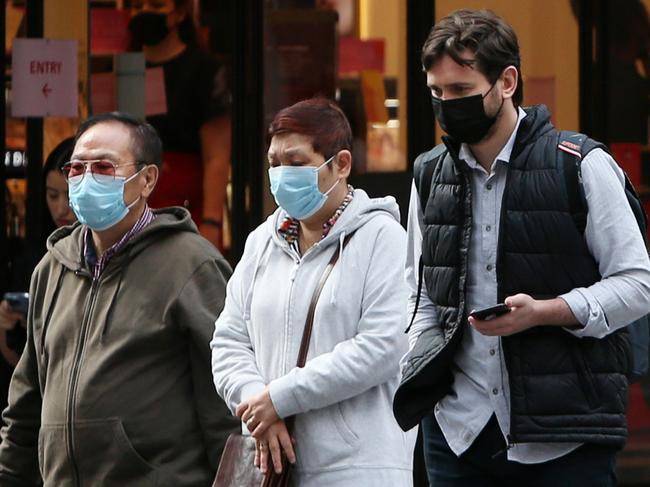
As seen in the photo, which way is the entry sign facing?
toward the camera

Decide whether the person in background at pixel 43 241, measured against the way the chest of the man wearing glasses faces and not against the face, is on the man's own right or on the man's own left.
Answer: on the man's own right

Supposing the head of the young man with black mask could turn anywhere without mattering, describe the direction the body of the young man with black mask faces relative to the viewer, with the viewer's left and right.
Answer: facing the viewer and to the left of the viewer

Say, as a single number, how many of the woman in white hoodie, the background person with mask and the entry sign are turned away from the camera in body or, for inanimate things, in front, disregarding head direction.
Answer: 0

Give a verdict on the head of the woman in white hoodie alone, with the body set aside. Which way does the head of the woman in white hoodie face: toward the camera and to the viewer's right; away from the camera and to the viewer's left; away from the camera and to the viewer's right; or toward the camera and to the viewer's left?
toward the camera and to the viewer's left

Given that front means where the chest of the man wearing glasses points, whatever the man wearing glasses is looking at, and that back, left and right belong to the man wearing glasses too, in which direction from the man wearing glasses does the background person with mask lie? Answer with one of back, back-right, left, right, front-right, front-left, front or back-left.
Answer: back-right

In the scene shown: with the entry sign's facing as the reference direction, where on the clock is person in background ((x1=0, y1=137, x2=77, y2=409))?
The person in background is roughly at 12 o'clock from the entry sign.

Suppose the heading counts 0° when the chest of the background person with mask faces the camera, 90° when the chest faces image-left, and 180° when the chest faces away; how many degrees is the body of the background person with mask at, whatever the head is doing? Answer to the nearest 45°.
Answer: approximately 45°

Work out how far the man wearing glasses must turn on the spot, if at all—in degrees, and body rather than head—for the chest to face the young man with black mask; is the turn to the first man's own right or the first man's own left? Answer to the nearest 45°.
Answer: approximately 90° to the first man's own left

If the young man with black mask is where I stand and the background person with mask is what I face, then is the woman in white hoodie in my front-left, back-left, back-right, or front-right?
front-left

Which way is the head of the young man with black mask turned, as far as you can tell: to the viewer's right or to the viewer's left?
to the viewer's left

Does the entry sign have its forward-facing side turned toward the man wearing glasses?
yes

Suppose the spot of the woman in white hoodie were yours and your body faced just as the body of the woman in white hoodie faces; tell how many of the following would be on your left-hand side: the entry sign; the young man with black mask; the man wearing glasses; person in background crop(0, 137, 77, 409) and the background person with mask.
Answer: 1

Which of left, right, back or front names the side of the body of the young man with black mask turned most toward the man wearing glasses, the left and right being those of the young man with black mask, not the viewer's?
right
